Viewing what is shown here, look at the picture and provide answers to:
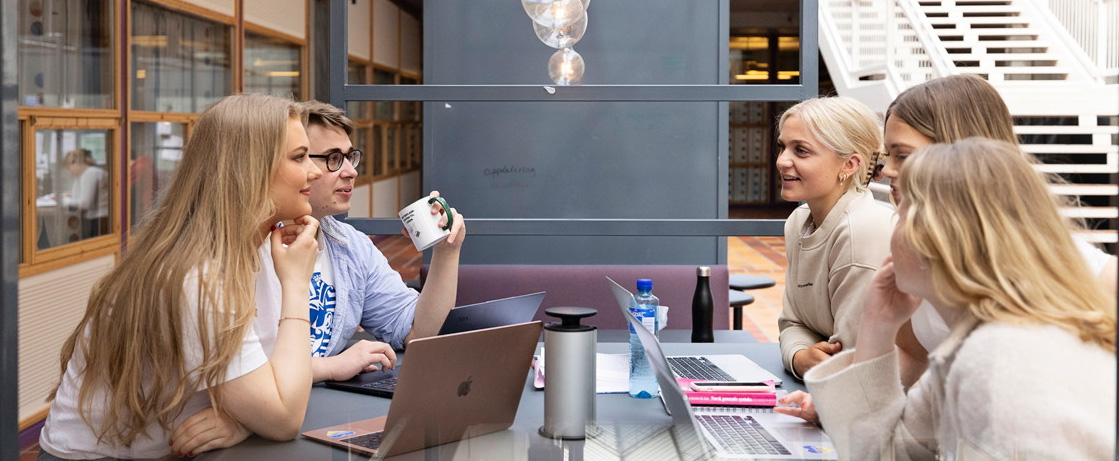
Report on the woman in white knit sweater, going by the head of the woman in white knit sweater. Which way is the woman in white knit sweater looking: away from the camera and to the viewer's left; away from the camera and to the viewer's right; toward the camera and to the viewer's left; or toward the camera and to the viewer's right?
away from the camera and to the viewer's left

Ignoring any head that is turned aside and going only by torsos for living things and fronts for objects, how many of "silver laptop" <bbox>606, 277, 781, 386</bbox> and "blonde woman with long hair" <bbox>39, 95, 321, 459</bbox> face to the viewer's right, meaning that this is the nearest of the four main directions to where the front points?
2

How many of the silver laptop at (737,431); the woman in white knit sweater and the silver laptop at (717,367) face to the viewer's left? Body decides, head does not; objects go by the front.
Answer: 1

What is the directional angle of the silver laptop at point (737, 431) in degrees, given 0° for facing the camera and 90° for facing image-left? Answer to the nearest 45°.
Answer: approximately 270°

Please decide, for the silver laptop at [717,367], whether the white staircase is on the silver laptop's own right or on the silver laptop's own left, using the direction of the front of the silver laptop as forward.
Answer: on the silver laptop's own left

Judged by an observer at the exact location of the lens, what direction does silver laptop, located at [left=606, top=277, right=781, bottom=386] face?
facing to the right of the viewer

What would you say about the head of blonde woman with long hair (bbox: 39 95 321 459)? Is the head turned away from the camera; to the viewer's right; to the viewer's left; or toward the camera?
to the viewer's right

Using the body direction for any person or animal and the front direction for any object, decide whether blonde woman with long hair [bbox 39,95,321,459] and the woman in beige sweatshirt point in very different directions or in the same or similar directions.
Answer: very different directions

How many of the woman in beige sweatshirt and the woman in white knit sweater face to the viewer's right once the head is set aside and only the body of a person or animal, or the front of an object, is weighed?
0

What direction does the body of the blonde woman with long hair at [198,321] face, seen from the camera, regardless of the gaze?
to the viewer's right
